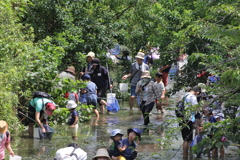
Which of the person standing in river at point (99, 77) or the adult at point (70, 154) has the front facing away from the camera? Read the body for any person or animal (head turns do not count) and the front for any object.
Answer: the adult

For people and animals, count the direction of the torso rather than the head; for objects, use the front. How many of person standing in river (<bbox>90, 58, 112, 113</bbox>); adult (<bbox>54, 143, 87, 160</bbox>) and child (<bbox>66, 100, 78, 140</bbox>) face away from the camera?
1

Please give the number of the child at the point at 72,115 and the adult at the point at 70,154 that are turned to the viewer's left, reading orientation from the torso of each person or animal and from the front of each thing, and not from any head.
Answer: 1

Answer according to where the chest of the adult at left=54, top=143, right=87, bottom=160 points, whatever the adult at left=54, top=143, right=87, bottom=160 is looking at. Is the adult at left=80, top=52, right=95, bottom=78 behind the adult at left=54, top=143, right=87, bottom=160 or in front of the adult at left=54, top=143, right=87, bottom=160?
in front

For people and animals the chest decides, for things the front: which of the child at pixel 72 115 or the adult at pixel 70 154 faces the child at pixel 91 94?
the adult

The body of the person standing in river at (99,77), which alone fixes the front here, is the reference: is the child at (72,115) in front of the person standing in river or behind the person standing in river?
in front

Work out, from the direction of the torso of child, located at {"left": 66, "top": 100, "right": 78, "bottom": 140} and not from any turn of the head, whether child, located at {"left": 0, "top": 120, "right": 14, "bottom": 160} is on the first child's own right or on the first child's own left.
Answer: on the first child's own left

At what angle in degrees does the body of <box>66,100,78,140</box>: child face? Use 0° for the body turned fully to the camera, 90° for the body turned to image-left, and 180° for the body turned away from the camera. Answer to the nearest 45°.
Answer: approximately 90°

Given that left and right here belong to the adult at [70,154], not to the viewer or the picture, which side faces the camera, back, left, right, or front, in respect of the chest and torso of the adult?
back
